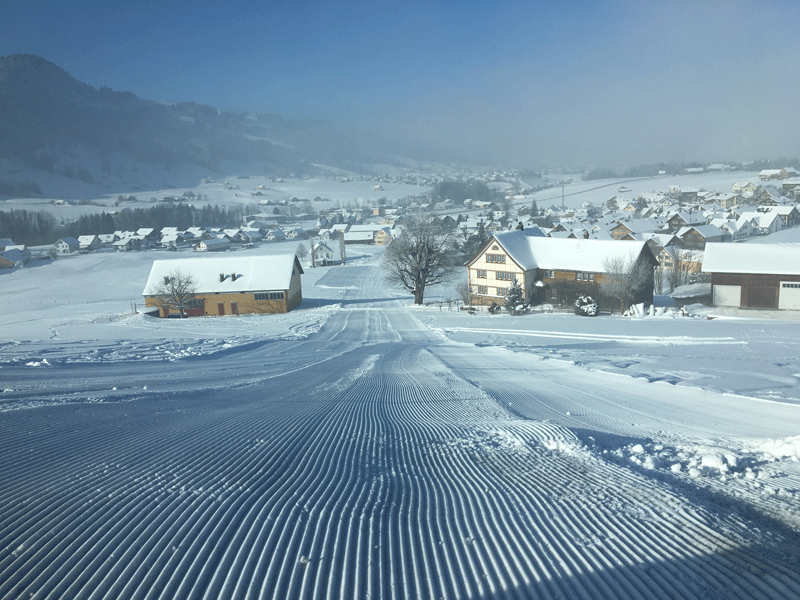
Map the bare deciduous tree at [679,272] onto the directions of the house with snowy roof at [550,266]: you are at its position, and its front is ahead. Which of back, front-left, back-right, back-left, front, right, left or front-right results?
back

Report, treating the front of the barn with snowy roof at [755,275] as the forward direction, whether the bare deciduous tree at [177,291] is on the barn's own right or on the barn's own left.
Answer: on the barn's own right

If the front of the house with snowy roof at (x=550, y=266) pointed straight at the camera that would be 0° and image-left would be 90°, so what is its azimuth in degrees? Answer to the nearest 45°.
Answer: approximately 45°

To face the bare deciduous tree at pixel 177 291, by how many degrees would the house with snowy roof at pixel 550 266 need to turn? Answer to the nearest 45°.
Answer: approximately 45° to its right

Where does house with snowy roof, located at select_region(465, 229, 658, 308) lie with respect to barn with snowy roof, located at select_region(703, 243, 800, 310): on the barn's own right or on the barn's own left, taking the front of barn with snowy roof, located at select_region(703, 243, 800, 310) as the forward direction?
on the barn's own right
